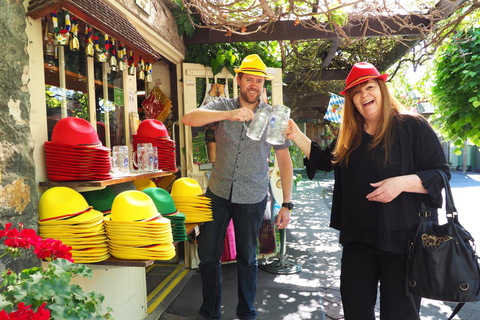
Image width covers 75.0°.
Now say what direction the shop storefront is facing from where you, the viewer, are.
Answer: facing the viewer and to the right of the viewer

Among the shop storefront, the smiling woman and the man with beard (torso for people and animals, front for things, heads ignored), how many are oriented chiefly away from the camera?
0

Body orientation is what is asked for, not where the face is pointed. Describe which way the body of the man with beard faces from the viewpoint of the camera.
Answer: toward the camera

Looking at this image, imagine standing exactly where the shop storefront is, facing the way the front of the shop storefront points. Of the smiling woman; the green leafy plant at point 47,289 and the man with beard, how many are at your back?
0

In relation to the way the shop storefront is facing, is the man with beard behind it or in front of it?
in front

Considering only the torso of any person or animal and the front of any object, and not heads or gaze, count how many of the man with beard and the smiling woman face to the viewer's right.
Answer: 0

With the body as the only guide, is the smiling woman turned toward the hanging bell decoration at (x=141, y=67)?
no

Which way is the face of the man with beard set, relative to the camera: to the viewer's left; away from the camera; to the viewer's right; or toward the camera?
toward the camera

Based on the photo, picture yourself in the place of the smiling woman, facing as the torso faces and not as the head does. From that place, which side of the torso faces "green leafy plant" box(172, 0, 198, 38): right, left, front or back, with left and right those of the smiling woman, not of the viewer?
right

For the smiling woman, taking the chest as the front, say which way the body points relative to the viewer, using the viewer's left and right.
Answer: facing the viewer and to the left of the viewer

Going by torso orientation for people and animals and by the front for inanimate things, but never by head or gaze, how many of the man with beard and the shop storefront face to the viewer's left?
0

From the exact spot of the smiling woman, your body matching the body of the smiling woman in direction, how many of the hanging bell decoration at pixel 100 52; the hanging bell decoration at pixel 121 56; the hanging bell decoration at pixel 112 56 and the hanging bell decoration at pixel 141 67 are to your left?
0

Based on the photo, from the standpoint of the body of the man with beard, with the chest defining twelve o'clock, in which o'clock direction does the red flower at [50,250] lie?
The red flower is roughly at 1 o'clock from the man with beard.
